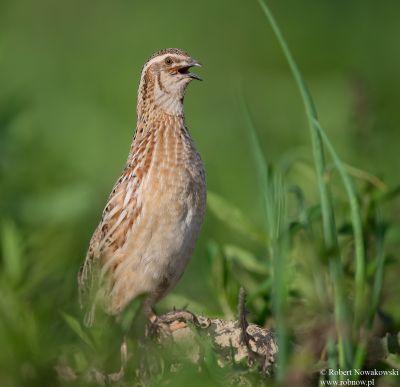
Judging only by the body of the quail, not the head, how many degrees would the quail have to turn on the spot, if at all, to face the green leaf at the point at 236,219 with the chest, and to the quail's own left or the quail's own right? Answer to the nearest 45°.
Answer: approximately 90° to the quail's own left

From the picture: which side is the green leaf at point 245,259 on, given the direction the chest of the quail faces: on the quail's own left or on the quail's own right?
on the quail's own left

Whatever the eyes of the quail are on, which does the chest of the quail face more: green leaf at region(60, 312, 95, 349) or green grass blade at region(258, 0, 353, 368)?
the green grass blade

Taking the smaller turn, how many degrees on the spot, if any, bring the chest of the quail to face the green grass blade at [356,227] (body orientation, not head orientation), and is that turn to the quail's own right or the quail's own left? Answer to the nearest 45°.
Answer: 0° — it already faces it

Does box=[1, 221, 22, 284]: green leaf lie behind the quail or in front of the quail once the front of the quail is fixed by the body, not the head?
behind

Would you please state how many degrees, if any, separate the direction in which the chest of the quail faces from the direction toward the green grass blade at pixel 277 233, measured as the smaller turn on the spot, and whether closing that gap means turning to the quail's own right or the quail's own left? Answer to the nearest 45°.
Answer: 0° — it already faces it

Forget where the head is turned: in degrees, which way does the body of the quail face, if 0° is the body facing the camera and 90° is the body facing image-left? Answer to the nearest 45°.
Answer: approximately 315°
